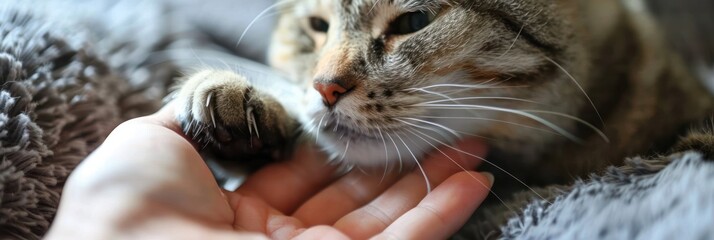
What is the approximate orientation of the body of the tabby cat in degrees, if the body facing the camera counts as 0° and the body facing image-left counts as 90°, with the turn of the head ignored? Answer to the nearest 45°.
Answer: approximately 45°
